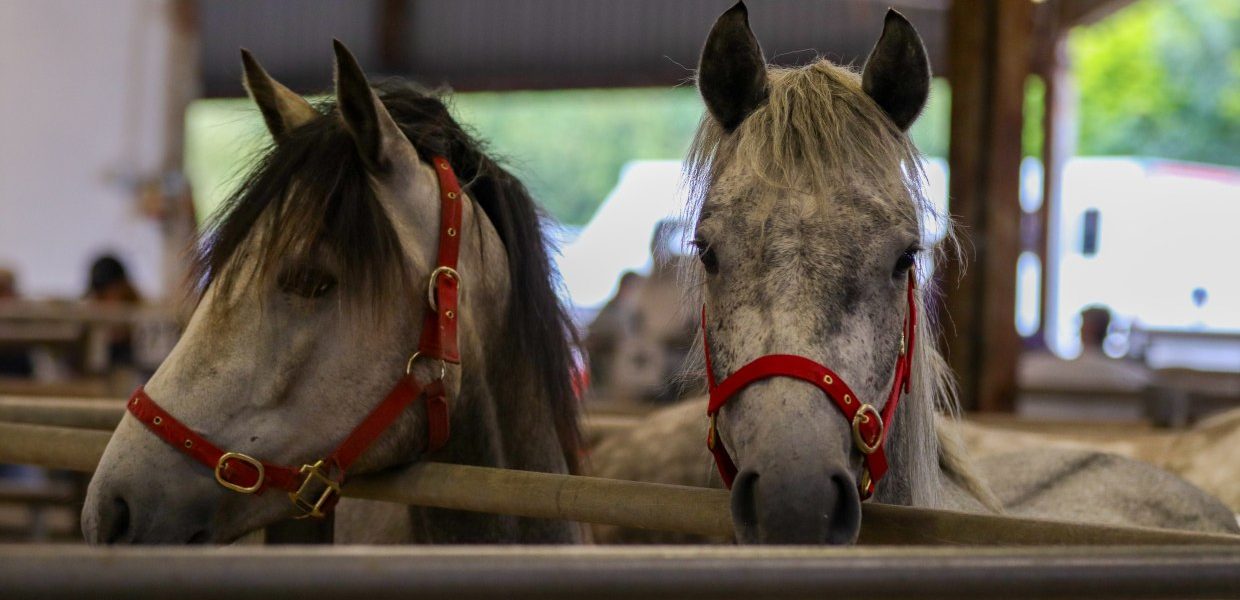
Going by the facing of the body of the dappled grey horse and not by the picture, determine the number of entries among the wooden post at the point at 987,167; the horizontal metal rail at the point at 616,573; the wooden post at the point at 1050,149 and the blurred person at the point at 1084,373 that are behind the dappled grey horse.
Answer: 3

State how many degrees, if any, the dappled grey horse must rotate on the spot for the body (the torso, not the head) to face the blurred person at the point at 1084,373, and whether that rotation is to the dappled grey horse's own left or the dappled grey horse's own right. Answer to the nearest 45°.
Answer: approximately 180°

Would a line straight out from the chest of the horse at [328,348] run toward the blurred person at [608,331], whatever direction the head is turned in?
no

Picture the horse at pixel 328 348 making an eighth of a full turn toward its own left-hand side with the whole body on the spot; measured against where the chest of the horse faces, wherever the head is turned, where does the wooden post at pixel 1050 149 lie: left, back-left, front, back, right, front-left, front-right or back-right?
back-left

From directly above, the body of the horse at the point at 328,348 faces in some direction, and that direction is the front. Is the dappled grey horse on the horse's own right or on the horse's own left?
on the horse's own left

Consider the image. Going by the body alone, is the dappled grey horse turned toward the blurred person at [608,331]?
no

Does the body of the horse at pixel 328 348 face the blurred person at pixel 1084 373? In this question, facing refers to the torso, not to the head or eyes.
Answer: no

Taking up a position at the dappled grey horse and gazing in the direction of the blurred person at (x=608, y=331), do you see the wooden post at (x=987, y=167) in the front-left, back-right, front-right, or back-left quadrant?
front-right

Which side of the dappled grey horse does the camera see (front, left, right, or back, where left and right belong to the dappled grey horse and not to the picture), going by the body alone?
front

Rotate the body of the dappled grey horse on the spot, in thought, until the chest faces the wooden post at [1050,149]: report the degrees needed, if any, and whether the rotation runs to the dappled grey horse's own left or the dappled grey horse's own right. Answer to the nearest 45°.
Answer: approximately 180°

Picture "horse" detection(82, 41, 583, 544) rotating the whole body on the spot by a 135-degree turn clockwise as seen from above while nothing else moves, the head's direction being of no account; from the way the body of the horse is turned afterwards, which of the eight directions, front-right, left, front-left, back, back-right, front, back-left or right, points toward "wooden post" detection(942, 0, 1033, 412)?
front-right

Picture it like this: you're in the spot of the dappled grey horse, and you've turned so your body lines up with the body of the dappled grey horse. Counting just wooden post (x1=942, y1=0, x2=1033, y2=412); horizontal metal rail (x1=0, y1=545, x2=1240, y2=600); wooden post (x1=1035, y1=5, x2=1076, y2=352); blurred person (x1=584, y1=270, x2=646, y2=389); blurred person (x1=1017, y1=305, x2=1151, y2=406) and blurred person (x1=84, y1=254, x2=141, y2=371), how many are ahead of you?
1

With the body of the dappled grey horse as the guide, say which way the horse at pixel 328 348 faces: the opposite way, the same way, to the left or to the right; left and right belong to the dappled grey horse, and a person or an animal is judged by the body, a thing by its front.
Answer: the same way

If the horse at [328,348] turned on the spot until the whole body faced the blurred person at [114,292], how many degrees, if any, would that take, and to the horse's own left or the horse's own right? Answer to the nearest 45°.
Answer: approximately 135° to the horse's own right
